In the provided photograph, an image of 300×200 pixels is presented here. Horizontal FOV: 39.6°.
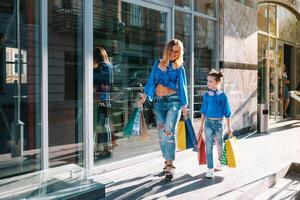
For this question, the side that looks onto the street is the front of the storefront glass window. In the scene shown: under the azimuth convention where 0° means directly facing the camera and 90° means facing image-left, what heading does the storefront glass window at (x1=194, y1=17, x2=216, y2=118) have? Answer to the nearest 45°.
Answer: approximately 315°

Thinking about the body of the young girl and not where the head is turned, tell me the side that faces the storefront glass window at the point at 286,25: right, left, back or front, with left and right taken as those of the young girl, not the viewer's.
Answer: back

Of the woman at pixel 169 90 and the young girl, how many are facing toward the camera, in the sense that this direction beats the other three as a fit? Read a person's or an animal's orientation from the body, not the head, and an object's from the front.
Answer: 2

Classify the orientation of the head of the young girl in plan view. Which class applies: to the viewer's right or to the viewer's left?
to the viewer's left

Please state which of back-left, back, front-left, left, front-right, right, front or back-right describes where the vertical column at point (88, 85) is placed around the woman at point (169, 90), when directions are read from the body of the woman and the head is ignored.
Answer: right

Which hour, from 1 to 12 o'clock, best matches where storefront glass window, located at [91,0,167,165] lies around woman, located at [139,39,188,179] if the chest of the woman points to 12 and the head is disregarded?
The storefront glass window is roughly at 5 o'clock from the woman.

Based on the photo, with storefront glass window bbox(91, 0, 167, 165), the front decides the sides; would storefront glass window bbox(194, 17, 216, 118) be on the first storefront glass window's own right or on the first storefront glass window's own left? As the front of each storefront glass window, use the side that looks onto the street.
on the first storefront glass window's own left

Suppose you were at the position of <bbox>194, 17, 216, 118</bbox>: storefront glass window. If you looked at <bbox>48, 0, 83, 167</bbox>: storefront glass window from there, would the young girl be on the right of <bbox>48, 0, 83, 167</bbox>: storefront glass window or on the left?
left

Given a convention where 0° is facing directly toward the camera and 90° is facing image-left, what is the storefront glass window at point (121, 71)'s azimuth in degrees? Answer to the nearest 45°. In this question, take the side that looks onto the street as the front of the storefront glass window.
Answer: approximately 315°

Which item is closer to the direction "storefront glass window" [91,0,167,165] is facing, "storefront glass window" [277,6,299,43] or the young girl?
the young girl
